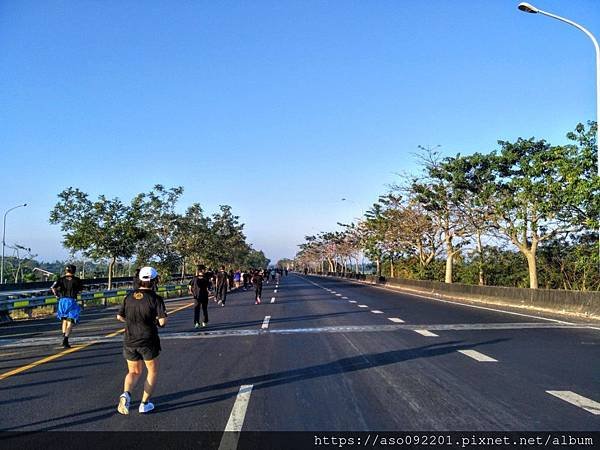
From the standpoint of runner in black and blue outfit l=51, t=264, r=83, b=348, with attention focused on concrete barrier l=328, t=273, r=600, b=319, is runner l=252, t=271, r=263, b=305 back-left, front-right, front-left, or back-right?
front-left

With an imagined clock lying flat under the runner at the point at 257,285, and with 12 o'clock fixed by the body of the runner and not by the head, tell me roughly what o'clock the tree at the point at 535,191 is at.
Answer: The tree is roughly at 3 o'clock from the runner.

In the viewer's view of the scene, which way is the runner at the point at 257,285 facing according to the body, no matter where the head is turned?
away from the camera

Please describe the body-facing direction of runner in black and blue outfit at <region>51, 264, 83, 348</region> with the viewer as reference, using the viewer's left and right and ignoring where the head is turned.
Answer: facing away from the viewer

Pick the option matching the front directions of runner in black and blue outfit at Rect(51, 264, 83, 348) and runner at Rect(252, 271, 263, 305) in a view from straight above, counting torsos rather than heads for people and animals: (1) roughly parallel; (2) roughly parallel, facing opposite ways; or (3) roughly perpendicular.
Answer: roughly parallel

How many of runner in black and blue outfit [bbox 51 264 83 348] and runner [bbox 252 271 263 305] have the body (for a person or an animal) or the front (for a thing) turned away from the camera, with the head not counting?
2

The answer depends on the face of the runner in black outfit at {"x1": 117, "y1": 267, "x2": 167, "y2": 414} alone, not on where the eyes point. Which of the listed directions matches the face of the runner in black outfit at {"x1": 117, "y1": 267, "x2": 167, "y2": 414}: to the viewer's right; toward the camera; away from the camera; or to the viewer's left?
away from the camera

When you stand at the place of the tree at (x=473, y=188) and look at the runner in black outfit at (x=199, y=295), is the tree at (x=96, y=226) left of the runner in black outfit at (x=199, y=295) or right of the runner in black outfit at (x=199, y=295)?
right

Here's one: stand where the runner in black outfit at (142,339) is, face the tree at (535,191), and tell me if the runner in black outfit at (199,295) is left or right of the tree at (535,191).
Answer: left

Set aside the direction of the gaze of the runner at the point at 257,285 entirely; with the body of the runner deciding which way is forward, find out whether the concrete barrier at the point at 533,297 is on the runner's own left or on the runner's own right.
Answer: on the runner's own right

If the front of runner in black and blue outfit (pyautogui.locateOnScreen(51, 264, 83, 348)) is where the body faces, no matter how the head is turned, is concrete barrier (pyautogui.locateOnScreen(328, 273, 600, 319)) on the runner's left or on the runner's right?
on the runner's right

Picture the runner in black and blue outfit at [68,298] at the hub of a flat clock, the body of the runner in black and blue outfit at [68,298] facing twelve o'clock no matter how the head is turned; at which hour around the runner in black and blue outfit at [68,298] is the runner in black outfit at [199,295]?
the runner in black outfit at [199,295] is roughly at 2 o'clock from the runner in black and blue outfit at [68,298].

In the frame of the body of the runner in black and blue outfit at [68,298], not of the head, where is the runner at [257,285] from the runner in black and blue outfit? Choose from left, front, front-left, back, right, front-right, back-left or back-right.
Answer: front-right

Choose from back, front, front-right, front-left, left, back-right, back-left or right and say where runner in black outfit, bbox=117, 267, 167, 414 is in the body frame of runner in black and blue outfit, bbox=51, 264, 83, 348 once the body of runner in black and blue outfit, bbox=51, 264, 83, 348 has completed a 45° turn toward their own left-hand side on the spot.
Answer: back-left

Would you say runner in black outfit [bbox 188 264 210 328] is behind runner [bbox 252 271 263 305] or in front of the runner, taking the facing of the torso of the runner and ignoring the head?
behind

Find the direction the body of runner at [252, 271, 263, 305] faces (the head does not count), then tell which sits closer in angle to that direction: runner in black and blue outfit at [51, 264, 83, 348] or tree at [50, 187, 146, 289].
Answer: the tree

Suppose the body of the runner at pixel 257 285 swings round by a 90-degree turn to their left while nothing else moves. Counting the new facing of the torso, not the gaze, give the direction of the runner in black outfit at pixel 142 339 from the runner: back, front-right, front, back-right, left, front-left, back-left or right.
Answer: left
